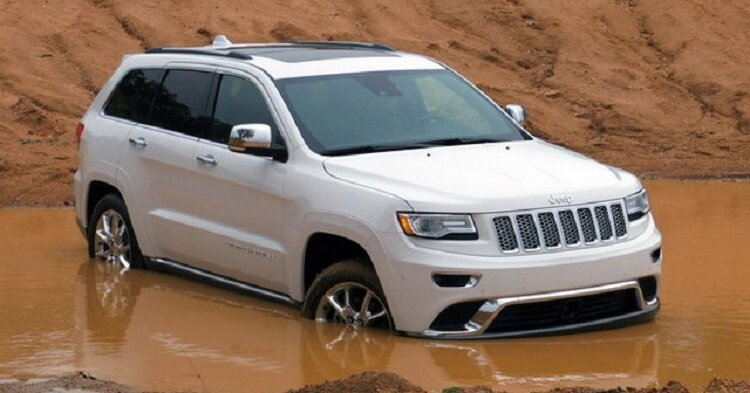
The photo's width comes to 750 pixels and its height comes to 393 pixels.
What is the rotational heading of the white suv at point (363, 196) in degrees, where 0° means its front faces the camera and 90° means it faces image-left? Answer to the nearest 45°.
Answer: approximately 315°
